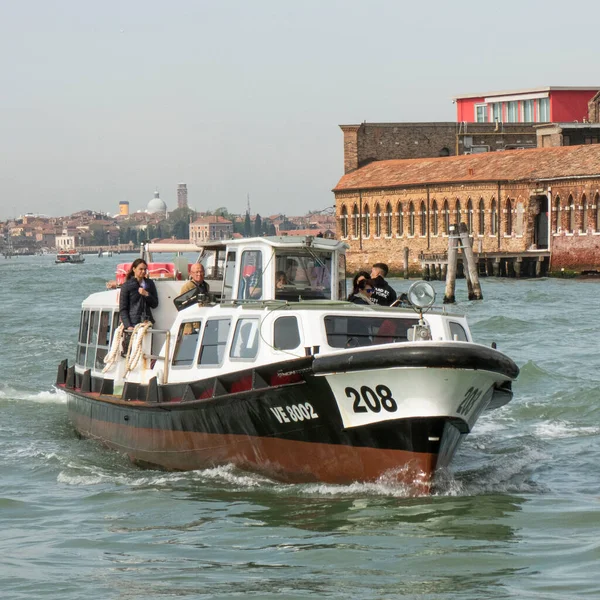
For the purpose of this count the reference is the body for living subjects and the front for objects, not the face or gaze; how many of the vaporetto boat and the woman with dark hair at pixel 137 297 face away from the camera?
0

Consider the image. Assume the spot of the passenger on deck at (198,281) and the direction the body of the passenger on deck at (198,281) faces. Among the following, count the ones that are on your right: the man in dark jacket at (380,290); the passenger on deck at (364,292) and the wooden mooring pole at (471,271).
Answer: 0

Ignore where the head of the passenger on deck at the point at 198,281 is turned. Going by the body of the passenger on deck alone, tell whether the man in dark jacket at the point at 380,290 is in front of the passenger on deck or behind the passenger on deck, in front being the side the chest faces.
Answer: in front

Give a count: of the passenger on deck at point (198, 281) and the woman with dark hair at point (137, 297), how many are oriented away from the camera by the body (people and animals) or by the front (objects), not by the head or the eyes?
0

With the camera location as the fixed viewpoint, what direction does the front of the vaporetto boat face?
facing the viewer and to the right of the viewer

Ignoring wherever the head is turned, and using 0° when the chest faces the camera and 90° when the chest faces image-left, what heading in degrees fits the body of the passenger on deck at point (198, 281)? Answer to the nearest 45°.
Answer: approximately 315°

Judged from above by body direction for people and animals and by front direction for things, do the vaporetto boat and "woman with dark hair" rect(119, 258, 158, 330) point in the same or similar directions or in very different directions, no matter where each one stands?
same or similar directions

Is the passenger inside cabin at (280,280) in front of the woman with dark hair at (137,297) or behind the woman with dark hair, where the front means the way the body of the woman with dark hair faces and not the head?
in front

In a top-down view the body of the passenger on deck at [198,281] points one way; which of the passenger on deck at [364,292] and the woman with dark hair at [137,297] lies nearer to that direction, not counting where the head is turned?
the passenger on deck

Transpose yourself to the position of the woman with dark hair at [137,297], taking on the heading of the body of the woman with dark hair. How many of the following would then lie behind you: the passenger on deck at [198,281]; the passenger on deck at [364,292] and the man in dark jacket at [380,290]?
0

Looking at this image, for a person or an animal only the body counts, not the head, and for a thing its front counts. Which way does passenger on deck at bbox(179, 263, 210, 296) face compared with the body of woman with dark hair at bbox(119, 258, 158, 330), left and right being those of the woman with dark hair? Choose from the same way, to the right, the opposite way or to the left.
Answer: the same way

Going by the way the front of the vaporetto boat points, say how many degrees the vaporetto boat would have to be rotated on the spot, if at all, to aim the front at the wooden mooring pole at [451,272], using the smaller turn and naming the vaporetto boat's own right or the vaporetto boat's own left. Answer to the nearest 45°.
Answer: approximately 135° to the vaporetto boat's own left
